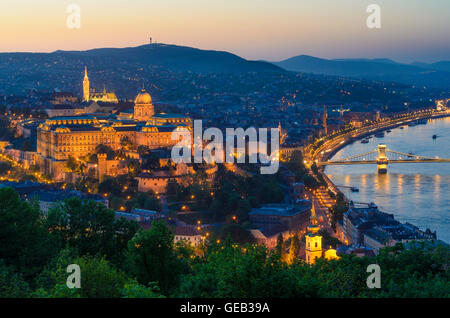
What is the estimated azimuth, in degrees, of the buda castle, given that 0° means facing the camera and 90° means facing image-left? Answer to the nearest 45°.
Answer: approximately 315°
